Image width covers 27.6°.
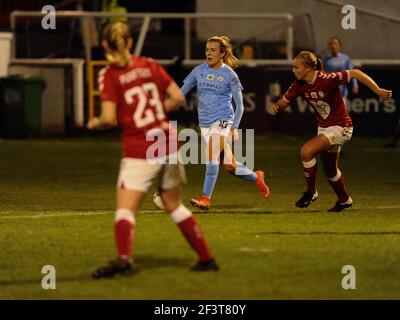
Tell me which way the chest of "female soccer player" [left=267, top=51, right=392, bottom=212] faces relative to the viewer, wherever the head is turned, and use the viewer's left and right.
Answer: facing the viewer and to the left of the viewer

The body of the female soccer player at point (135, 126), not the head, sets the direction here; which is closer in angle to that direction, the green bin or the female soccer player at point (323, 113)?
the green bin

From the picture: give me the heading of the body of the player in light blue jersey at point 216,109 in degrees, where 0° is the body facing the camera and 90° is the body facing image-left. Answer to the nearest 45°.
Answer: approximately 45°

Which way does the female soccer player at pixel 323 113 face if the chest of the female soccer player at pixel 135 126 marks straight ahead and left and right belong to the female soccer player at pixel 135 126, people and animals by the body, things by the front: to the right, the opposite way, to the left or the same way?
to the left

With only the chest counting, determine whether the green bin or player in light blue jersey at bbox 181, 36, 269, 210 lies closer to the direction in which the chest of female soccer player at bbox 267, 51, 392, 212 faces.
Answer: the player in light blue jersey

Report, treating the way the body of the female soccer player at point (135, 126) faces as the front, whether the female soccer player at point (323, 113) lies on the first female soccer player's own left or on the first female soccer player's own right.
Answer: on the first female soccer player's own right

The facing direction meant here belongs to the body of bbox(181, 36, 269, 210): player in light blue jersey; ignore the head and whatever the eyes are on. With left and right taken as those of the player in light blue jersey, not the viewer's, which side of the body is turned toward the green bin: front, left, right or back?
right

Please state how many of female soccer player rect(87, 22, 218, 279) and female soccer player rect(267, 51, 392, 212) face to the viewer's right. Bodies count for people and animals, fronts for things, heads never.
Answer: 0

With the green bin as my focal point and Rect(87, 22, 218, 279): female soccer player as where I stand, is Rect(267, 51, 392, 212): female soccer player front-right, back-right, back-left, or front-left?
front-right

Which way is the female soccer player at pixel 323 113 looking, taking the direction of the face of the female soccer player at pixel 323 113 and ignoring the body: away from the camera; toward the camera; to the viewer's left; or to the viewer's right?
to the viewer's left

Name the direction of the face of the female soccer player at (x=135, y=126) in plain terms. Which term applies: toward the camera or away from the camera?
away from the camera

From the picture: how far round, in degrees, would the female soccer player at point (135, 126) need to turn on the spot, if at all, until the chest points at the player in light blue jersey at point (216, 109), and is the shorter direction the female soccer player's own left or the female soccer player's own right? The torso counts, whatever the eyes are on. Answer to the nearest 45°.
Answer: approximately 45° to the female soccer player's own right
